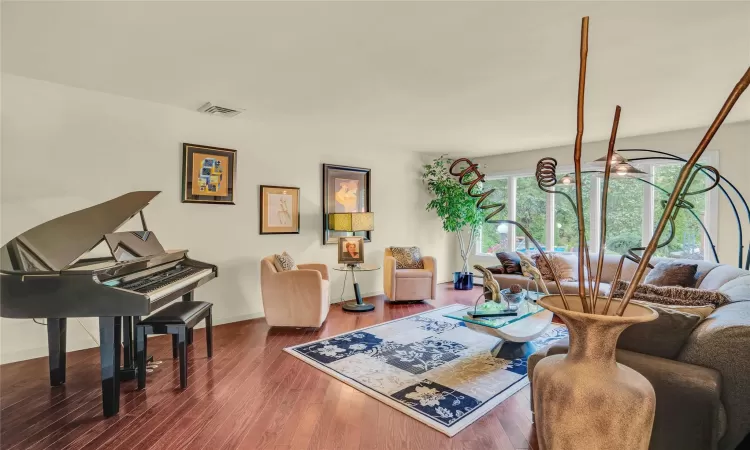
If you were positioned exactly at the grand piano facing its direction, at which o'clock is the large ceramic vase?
The large ceramic vase is roughly at 1 o'clock from the grand piano.

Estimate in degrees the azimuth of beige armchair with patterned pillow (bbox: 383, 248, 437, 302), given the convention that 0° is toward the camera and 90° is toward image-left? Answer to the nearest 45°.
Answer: approximately 0°

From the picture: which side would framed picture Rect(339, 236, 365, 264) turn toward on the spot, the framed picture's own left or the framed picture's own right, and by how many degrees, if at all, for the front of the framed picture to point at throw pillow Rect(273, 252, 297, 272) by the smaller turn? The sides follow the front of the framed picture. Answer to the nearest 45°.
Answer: approximately 45° to the framed picture's own right

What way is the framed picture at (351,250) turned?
toward the camera

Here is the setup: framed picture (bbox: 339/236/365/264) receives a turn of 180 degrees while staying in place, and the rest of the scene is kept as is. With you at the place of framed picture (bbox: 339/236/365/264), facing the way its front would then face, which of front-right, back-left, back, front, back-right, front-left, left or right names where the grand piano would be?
back-left

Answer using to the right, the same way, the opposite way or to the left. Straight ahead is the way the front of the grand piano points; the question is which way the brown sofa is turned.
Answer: the opposite way

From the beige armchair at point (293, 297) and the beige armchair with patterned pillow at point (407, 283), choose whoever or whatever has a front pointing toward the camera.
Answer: the beige armchair with patterned pillow

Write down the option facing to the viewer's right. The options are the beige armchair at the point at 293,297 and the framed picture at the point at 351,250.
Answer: the beige armchair

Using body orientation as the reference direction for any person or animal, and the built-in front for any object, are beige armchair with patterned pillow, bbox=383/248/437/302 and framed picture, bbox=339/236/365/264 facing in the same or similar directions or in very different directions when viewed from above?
same or similar directions

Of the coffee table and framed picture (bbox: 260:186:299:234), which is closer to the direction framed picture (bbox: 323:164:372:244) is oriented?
the coffee table

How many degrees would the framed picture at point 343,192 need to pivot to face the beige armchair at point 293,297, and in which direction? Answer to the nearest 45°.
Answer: approximately 45° to its right
